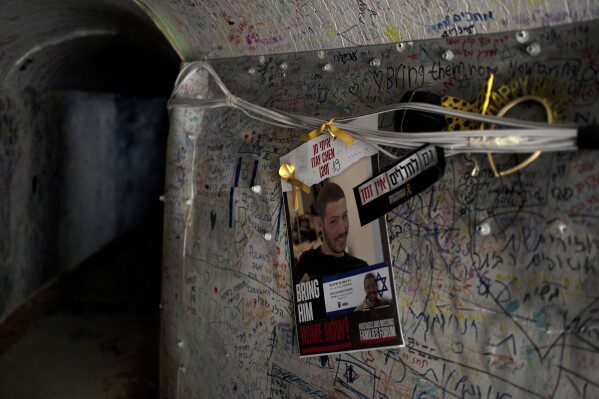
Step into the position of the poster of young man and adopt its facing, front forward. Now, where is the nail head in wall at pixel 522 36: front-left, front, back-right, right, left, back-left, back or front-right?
front-left

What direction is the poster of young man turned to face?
toward the camera

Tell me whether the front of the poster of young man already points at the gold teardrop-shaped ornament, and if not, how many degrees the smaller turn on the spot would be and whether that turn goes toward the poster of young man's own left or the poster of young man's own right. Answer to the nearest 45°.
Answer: approximately 45° to the poster of young man's own left
